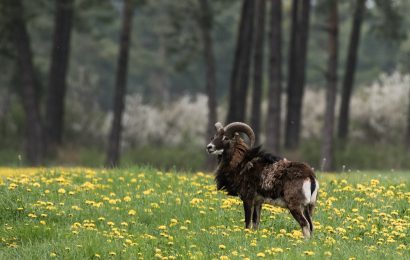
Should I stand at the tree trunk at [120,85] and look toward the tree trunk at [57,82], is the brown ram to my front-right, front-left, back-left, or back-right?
back-left

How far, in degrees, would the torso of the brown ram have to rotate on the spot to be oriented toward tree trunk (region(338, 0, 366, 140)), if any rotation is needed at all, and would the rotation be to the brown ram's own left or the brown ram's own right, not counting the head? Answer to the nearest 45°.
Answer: approximately 45° to the brown ram's own right

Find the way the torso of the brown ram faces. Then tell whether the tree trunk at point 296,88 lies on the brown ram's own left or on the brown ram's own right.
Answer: on the brown ram's own right

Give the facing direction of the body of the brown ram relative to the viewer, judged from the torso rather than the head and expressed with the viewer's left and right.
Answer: facing away from the viewer and to the left of the viewer

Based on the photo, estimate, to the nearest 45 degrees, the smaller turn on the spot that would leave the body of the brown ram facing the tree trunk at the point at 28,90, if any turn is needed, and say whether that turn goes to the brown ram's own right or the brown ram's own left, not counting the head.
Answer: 0° — it already faces it

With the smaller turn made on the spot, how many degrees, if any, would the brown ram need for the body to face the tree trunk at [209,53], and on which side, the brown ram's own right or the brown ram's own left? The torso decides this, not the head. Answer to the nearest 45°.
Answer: approximately 45° to the brown ram's own right
